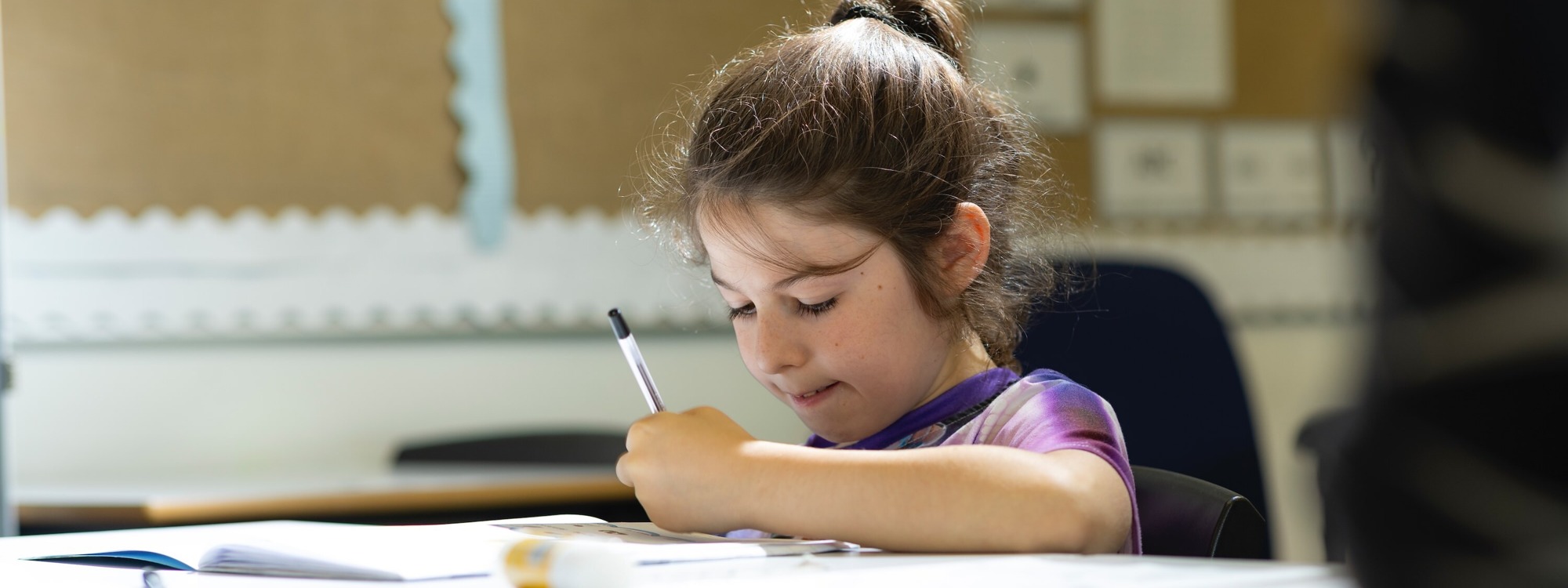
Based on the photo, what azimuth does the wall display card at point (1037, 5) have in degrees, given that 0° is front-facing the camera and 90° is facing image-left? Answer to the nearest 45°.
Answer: approximately 0°

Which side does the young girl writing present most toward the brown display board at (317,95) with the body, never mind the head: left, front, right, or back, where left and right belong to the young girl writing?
right

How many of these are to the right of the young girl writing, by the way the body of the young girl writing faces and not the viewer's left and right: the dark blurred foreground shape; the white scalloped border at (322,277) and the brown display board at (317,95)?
2

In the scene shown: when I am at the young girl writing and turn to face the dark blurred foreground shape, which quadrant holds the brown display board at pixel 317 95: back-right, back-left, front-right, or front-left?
back-right

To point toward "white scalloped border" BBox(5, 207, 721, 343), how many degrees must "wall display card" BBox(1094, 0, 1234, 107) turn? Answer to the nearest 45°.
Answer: approximately 45° to its right

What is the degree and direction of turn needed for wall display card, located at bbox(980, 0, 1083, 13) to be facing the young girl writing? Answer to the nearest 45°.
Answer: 0° — it already faces them
